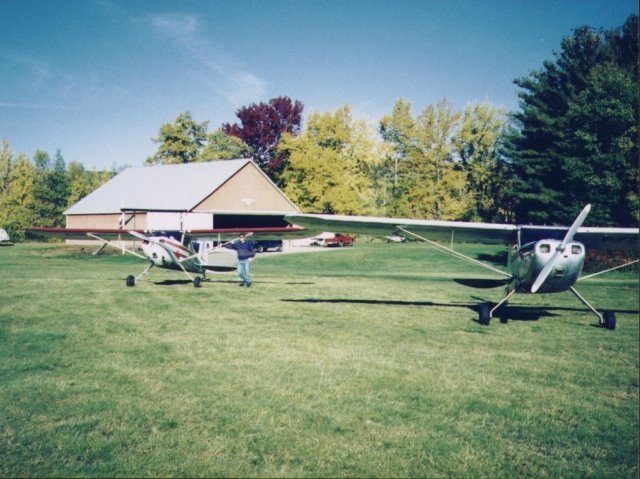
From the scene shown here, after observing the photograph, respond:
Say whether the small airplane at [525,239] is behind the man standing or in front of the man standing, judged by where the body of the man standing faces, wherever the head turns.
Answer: in front

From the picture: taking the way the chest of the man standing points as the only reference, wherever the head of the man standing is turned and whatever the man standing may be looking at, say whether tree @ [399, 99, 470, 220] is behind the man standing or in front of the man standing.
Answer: behind

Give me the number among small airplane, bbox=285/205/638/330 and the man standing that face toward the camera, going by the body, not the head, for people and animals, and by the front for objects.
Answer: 2

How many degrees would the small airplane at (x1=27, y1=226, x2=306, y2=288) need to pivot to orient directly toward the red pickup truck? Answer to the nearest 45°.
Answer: approximately 180°

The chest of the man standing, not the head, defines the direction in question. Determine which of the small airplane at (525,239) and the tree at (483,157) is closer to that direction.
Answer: the small airplane

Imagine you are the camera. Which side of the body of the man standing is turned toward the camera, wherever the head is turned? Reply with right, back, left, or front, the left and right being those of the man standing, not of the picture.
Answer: front

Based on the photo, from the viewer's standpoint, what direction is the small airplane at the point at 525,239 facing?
toward the camera

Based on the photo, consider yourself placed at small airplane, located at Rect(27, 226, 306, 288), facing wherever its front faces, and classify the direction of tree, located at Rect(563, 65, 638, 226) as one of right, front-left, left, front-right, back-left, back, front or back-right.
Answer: back-left

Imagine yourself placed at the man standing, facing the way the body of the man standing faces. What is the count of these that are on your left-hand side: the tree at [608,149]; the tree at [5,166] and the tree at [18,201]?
1

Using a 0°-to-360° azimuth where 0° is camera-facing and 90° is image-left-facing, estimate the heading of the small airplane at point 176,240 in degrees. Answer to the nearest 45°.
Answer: approximately 45°

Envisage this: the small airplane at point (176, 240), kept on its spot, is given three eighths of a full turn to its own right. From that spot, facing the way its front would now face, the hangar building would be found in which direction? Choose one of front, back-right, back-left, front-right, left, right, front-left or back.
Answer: front

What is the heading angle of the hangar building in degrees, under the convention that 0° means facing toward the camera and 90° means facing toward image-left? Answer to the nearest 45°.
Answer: approximately 315°
